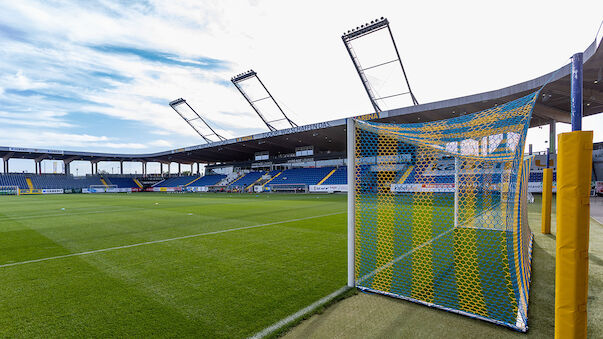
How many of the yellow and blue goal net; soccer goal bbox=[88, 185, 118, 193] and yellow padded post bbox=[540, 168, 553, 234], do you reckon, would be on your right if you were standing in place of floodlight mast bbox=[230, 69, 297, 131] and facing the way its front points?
1

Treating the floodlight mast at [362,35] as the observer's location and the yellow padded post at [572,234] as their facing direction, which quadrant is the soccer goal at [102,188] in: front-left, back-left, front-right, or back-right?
back-right

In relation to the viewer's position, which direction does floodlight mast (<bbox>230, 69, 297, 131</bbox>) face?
facing the viewer and to the left of the viewer

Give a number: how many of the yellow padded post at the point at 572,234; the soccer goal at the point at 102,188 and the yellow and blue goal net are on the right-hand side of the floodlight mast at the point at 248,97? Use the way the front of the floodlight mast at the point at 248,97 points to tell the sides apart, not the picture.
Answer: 1

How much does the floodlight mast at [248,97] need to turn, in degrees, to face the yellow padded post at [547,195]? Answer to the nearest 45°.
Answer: approximately 45° to its left

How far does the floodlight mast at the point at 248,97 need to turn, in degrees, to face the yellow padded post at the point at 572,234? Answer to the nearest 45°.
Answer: approximately 45° to its left

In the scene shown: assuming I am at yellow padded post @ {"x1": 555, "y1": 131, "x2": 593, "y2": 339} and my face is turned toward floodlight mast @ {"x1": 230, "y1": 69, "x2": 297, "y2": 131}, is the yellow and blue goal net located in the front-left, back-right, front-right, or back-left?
front-right

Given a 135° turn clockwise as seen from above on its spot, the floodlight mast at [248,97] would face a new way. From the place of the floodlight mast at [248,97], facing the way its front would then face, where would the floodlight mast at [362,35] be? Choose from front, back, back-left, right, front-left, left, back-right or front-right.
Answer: back-right

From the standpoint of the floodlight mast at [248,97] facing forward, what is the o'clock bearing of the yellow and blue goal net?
The yellow and blue goal net is roughly at 10 o'clock from the floodlight mast.

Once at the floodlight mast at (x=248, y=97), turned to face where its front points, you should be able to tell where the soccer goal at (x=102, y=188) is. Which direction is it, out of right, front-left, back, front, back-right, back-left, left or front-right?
right

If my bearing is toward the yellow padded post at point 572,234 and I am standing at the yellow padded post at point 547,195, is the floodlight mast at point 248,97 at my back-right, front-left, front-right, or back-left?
back-right

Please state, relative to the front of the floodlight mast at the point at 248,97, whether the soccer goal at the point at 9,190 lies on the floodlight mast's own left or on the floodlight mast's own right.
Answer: on the floodlight mast's own right
